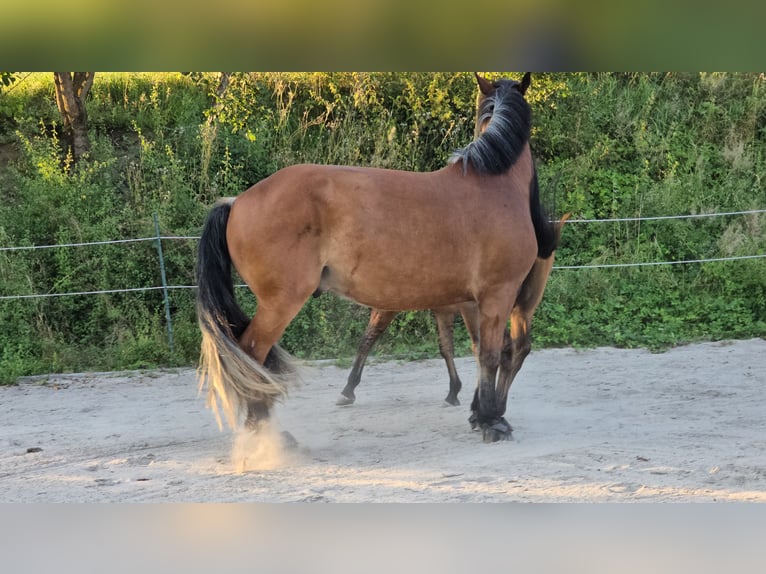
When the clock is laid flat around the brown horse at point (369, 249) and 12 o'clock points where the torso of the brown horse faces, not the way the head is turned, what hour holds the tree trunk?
The tree trunk is roughly at 8 o'clock from the brown horse.

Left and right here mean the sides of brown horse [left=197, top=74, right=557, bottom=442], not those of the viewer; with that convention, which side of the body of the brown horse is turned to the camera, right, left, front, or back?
right
